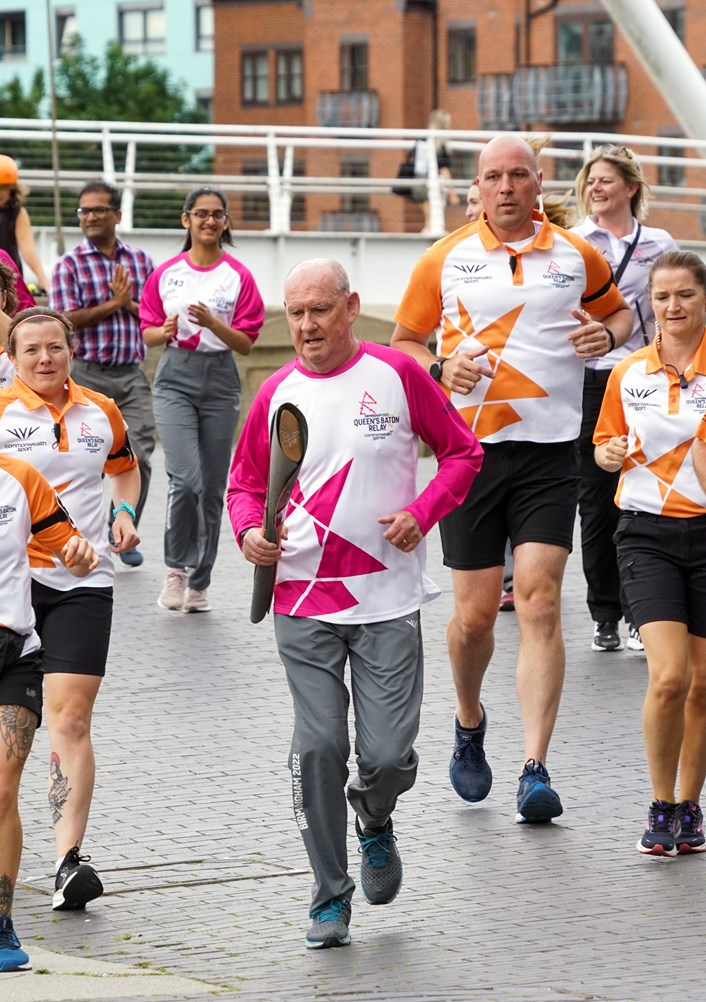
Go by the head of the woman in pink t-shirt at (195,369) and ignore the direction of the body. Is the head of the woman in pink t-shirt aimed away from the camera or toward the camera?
toward the camera

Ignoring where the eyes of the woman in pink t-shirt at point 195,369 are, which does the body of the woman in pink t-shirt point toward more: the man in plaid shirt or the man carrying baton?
the man carrying baton

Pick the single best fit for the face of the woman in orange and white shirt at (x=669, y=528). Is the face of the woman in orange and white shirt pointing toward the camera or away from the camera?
toward the camera

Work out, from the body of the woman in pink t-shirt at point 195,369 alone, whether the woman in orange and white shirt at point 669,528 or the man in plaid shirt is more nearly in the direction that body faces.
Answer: the woman in orange and white shirt

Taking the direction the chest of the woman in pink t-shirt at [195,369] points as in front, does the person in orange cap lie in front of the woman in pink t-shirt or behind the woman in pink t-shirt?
behind

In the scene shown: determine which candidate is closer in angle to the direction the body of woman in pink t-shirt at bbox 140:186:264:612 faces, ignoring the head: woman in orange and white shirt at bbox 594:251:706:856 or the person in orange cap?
the woman in orange and white shirt

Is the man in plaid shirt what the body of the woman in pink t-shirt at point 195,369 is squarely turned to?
no

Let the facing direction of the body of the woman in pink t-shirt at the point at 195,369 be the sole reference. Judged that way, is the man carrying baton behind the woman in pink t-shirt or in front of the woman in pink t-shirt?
in front

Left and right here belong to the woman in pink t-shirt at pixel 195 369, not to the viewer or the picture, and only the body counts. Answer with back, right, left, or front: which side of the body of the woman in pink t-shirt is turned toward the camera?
front

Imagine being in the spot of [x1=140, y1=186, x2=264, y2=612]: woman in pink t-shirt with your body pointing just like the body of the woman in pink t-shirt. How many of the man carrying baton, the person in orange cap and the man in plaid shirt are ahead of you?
1

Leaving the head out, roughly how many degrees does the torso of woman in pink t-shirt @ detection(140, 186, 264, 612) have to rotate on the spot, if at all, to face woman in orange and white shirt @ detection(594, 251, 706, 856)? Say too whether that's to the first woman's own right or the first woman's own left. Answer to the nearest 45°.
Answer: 0° — they already face them
